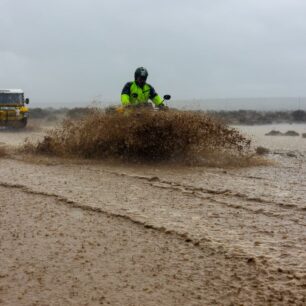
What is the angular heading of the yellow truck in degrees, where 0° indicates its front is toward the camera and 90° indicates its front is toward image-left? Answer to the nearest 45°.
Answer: approximately 0°
